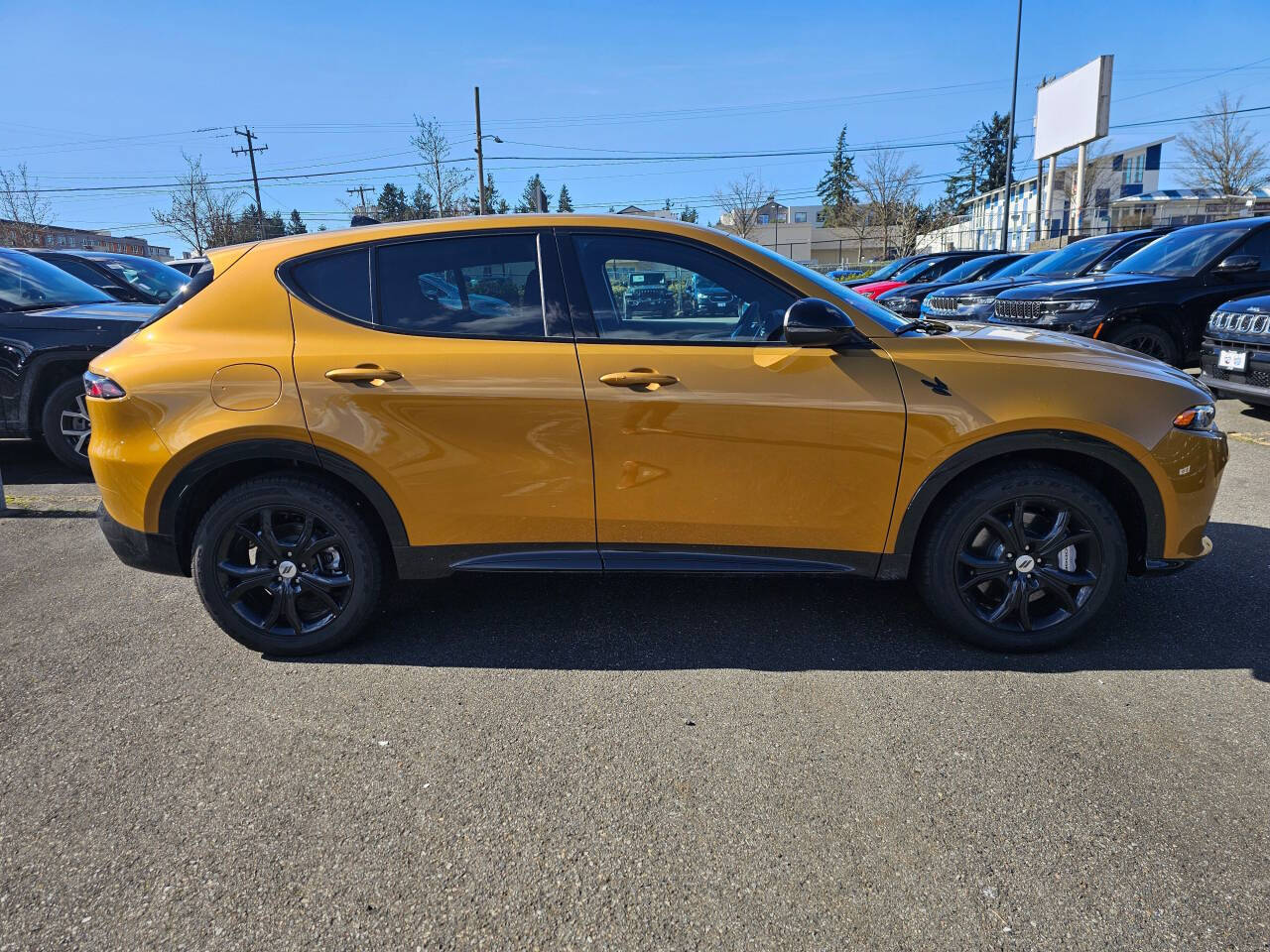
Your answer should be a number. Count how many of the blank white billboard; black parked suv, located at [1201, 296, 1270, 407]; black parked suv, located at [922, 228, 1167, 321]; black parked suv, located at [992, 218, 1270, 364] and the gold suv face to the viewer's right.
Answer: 1

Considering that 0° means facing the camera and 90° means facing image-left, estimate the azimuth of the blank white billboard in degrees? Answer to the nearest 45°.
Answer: approximately 45°

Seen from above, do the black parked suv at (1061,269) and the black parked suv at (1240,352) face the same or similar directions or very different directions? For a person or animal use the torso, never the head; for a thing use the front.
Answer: same or similar directions

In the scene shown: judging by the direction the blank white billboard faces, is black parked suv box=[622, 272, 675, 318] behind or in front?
in front

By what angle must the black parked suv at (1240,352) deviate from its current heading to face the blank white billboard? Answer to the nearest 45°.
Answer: approximately 135° to its right

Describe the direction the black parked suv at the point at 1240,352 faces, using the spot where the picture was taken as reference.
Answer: facing the viewer and to the left of the viewer

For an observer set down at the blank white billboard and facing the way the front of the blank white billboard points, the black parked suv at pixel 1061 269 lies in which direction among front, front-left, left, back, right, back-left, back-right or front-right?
front-left

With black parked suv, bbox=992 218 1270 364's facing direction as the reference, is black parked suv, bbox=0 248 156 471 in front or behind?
in front

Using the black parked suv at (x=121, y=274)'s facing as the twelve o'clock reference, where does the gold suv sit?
The gold suv is roughly at 1 o'clock from the black parked suv.

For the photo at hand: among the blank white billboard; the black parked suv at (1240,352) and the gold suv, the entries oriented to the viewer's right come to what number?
1

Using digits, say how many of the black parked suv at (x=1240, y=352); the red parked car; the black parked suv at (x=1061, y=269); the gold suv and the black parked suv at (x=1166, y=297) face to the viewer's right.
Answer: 1

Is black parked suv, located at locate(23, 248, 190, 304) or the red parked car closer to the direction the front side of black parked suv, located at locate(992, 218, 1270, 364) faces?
the black parked suv

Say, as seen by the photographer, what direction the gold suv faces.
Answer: facing to the right of the viewer

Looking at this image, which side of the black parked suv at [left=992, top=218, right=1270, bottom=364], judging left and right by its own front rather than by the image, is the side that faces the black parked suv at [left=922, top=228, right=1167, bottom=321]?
right

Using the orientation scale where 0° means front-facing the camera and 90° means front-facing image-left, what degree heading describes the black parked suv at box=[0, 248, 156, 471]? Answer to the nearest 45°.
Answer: approximately 315°

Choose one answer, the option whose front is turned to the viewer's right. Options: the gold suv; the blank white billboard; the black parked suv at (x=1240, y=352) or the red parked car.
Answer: the gold suv

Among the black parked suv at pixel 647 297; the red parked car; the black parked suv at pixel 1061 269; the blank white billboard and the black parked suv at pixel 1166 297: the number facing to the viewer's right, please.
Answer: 0

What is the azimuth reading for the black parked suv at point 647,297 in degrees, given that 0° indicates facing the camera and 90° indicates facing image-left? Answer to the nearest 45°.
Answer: approximately 0°
